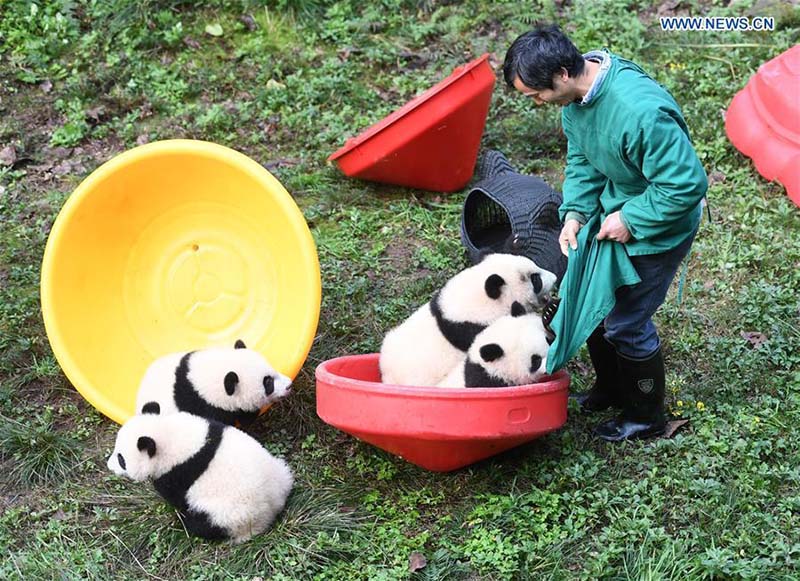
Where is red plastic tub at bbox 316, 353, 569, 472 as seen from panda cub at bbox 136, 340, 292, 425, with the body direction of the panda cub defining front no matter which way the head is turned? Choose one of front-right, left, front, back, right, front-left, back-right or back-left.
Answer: front-right

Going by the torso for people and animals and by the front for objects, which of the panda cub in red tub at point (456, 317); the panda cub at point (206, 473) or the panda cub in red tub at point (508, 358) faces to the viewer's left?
the panda cub

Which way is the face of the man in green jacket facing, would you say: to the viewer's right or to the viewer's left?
to the viewer's left

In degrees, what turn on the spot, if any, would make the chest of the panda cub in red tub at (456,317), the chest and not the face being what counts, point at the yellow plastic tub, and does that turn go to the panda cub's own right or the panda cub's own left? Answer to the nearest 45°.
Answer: approximately 180°

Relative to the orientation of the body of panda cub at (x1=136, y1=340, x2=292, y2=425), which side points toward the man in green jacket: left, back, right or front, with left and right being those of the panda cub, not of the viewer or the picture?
front

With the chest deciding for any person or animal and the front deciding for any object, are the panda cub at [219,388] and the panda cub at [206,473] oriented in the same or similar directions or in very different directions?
very different directions

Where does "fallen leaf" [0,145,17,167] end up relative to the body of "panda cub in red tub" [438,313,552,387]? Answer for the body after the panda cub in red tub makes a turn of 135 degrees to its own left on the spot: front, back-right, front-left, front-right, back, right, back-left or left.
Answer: front

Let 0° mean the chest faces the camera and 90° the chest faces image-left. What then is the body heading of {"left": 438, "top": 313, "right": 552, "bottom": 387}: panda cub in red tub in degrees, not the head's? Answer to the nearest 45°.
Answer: approximately 270°

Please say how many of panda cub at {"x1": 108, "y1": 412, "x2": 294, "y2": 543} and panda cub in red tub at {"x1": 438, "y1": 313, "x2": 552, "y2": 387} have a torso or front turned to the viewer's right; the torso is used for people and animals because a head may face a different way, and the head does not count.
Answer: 1

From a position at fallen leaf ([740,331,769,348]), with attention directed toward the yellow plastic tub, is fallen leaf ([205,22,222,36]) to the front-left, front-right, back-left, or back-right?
front-right

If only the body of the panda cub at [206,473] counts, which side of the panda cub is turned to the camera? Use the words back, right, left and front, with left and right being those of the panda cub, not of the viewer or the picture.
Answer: left

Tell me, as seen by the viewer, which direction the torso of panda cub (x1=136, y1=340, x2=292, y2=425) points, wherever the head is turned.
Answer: to the viewer's right

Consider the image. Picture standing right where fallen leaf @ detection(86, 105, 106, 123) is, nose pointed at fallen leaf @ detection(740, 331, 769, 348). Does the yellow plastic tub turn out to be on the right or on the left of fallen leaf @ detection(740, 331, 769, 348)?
right

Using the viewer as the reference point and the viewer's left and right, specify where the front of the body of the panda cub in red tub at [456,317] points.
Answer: facing to the right of the viewer

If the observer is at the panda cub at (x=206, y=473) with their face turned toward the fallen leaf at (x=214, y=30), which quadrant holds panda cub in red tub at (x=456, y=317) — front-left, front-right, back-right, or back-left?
front-right

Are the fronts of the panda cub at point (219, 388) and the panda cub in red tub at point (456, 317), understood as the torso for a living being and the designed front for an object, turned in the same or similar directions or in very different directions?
same or similar directions

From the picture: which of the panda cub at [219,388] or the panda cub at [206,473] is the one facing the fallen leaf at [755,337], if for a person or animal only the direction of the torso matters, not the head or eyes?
the panda cub at [219,388]

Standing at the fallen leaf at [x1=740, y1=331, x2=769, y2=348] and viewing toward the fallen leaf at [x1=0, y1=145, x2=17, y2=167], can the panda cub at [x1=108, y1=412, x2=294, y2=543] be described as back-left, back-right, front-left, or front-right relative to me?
front-left

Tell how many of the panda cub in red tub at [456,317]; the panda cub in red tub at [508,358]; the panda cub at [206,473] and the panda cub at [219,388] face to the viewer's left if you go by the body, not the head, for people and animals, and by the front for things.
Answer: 1

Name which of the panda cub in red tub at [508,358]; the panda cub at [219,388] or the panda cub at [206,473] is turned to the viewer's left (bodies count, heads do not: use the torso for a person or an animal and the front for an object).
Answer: the panda cub at [206,473]
